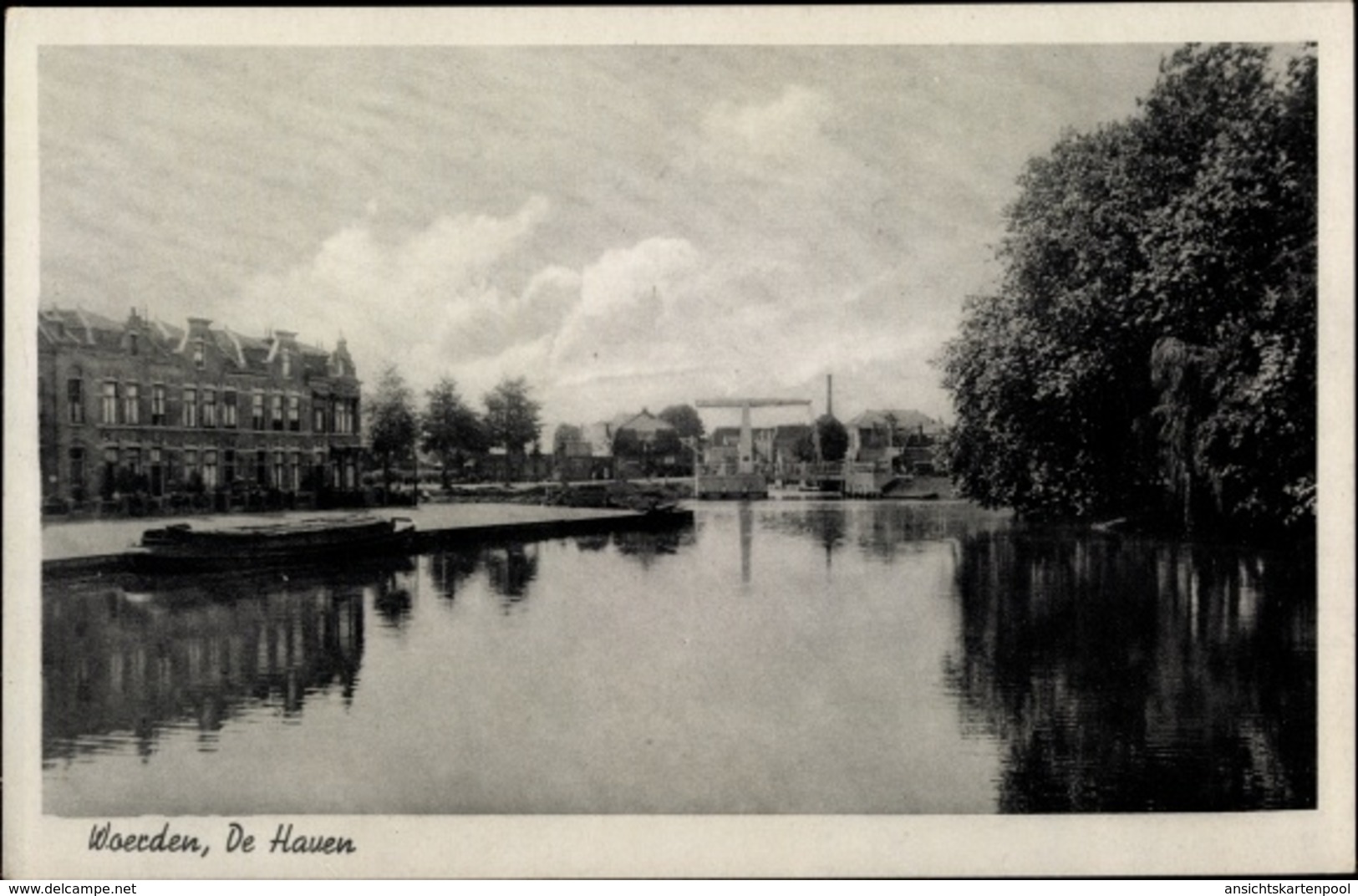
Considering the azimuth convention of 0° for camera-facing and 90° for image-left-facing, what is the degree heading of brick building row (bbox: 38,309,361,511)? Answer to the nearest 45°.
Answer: approximately 315°
